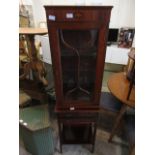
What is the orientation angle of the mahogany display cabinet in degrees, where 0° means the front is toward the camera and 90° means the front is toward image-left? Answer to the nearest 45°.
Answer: approximately 0°
